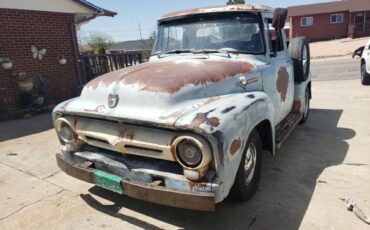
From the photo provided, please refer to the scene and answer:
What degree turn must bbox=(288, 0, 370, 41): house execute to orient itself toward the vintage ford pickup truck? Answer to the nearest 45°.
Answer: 0° — it already faces it

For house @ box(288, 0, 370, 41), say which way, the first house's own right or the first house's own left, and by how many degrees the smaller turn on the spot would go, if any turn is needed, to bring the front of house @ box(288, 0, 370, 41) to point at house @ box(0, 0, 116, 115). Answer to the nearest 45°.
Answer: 0° — it already faces it

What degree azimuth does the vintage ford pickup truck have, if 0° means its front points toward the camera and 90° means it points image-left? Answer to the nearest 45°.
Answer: approximately 45°

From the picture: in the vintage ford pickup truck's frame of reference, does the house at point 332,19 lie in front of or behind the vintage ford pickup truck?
behind

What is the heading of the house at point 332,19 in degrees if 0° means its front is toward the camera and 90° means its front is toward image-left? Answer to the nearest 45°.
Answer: approximately 0°
